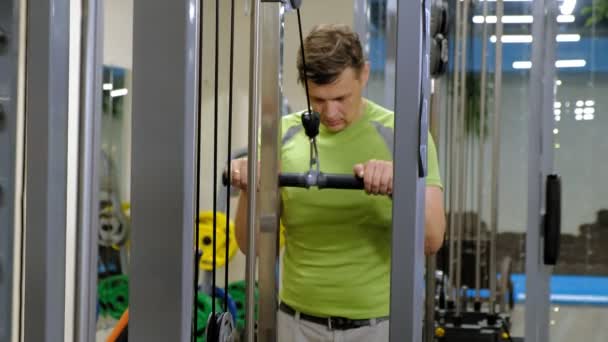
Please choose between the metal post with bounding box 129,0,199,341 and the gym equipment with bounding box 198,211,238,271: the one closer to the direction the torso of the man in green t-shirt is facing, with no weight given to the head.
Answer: the metal post

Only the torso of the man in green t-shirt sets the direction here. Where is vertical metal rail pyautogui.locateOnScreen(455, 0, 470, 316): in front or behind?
behind

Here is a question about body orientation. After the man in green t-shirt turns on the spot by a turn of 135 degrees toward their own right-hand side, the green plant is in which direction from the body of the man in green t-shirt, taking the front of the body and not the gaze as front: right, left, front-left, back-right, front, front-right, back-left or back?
right

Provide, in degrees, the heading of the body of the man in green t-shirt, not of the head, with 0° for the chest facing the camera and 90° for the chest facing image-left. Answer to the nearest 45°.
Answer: approximately 0°

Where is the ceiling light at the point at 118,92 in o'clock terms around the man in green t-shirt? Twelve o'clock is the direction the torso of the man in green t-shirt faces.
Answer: The ceiling light is roughly at 5 o'clock from the man in green t-shirt.

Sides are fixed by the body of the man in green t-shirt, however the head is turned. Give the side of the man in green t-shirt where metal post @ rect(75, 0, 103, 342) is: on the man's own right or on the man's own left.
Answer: on the man's own right

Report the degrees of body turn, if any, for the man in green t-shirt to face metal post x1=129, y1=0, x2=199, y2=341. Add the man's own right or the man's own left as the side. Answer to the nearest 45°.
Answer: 0° — they already face it

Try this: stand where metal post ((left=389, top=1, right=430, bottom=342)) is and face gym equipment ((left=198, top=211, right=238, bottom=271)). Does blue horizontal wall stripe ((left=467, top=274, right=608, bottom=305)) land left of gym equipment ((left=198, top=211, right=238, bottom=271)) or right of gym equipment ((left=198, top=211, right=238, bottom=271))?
right

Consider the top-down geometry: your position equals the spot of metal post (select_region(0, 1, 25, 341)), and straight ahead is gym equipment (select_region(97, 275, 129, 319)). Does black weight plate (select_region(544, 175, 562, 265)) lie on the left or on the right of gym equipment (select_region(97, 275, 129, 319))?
right
